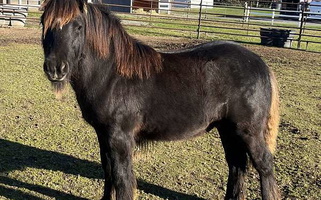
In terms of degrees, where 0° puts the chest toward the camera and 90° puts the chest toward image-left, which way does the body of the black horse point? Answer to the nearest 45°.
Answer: approximately 90°
